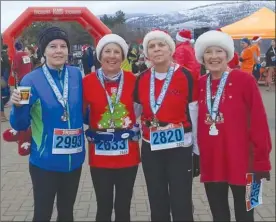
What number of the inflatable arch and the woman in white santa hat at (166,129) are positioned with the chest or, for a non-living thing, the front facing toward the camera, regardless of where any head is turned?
2

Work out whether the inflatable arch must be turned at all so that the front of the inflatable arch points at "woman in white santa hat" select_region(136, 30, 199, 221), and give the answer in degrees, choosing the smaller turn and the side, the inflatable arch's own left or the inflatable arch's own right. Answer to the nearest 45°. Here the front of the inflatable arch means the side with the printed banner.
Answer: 0° — it already faces them

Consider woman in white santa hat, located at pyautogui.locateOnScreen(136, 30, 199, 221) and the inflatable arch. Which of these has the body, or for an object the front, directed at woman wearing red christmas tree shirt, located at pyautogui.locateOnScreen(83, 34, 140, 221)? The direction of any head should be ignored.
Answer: the inflatable arch

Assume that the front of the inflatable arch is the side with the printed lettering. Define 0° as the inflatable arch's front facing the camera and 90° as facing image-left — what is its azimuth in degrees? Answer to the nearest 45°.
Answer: approximately 0°

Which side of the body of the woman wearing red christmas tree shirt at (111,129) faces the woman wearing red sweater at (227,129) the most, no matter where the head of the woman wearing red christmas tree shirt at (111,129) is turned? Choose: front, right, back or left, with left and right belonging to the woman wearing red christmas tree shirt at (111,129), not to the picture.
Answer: left

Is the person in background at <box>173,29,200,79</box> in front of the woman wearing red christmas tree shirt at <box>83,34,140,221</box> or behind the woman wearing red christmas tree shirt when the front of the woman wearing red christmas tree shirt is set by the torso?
behind

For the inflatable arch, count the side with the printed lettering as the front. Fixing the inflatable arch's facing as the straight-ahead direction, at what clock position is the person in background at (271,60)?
The person in background is roughly at 9 o'clock from the inflatable arch.

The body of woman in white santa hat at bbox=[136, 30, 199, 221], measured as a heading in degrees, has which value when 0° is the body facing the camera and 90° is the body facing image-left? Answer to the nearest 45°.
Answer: approximately 0°

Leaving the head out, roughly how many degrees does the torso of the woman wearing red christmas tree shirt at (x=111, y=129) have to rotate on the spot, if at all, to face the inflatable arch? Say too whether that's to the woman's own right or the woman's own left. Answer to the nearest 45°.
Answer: approximately 180°

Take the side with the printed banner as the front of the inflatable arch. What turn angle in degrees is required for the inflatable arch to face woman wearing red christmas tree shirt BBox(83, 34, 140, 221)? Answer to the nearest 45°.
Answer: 0° — it already faces them
